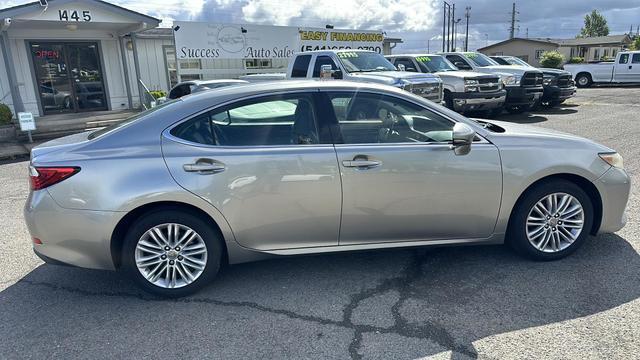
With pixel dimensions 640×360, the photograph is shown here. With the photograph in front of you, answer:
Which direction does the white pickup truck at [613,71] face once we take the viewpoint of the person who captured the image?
facing to the right of the viewer

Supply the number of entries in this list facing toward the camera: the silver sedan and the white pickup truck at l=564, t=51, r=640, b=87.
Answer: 0

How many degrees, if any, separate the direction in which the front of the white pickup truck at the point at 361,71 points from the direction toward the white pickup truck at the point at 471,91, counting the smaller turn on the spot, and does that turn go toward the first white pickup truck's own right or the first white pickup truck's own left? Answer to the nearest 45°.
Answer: approximately 90° to the first white pickup truck's own left

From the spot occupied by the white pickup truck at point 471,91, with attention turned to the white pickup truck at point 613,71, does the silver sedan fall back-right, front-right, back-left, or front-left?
back-right

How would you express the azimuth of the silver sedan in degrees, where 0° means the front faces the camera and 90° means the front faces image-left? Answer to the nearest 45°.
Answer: approximately 270°

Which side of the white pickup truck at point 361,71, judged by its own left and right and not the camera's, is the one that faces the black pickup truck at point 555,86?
left

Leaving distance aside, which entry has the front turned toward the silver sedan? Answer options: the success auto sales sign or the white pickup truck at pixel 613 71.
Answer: the success auto sales sign

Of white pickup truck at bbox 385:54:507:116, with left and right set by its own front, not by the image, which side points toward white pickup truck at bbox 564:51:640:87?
left

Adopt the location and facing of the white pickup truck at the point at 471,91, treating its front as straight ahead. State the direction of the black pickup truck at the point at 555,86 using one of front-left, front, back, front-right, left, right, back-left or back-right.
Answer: left
